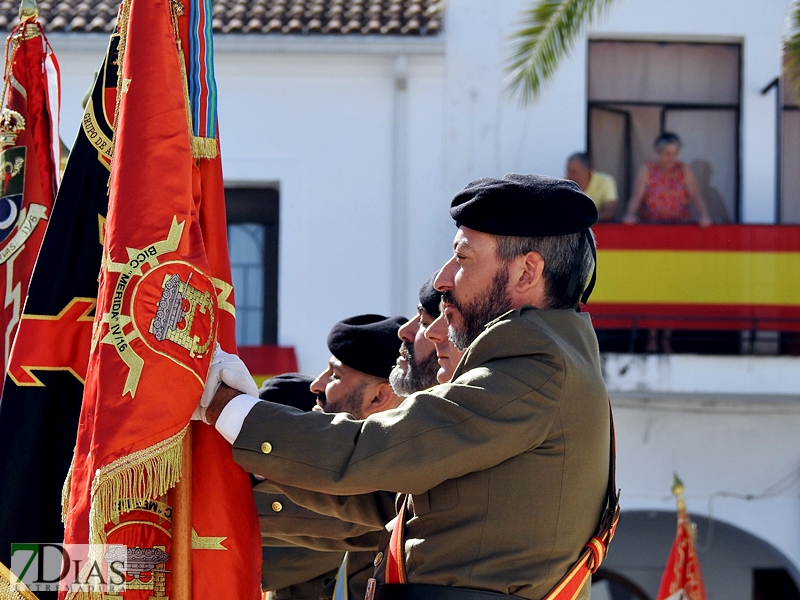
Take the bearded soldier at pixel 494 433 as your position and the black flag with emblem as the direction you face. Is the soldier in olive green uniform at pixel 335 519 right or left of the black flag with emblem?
right

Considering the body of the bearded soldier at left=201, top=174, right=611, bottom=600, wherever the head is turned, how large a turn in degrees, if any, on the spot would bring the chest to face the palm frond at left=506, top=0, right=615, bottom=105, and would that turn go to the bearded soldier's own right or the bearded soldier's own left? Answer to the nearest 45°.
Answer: approximately 90° to the bearded soldier's own right

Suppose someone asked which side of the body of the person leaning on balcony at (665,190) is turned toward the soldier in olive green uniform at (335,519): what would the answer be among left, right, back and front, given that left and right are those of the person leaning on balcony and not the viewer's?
front

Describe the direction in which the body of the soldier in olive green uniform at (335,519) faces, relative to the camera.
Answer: to the viewer's left

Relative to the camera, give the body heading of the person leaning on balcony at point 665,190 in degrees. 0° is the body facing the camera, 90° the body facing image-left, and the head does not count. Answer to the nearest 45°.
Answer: approximately 0°

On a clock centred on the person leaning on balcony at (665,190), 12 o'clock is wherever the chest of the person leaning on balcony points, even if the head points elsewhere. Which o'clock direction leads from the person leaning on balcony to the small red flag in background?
The small red flag in background is roughly at 12 o'clock from the person leaning on balcony.

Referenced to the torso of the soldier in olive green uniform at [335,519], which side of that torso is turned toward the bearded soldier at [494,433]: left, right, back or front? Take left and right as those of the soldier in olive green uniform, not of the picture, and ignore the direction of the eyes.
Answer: left

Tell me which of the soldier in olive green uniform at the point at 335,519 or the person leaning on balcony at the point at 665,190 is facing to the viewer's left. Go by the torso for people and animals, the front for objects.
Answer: the soldier in olive green uniform

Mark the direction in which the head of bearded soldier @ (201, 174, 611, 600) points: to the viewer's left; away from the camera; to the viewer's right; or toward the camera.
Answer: to the viewer's left

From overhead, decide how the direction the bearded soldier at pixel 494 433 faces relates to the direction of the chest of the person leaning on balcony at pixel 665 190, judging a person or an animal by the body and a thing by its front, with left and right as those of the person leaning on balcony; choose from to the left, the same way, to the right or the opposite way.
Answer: to the right

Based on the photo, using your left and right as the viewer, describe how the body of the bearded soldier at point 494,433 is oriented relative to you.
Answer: facing to the left of the viewer

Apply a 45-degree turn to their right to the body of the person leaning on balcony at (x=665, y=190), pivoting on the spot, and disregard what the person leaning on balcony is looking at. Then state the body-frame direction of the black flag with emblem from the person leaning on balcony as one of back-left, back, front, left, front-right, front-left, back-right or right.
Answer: front-left

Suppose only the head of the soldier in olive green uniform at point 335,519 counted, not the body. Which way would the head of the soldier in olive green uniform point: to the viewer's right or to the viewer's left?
to the viewer's left

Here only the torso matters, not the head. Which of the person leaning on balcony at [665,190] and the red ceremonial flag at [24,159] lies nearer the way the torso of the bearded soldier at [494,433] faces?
the red ceremonial flag
